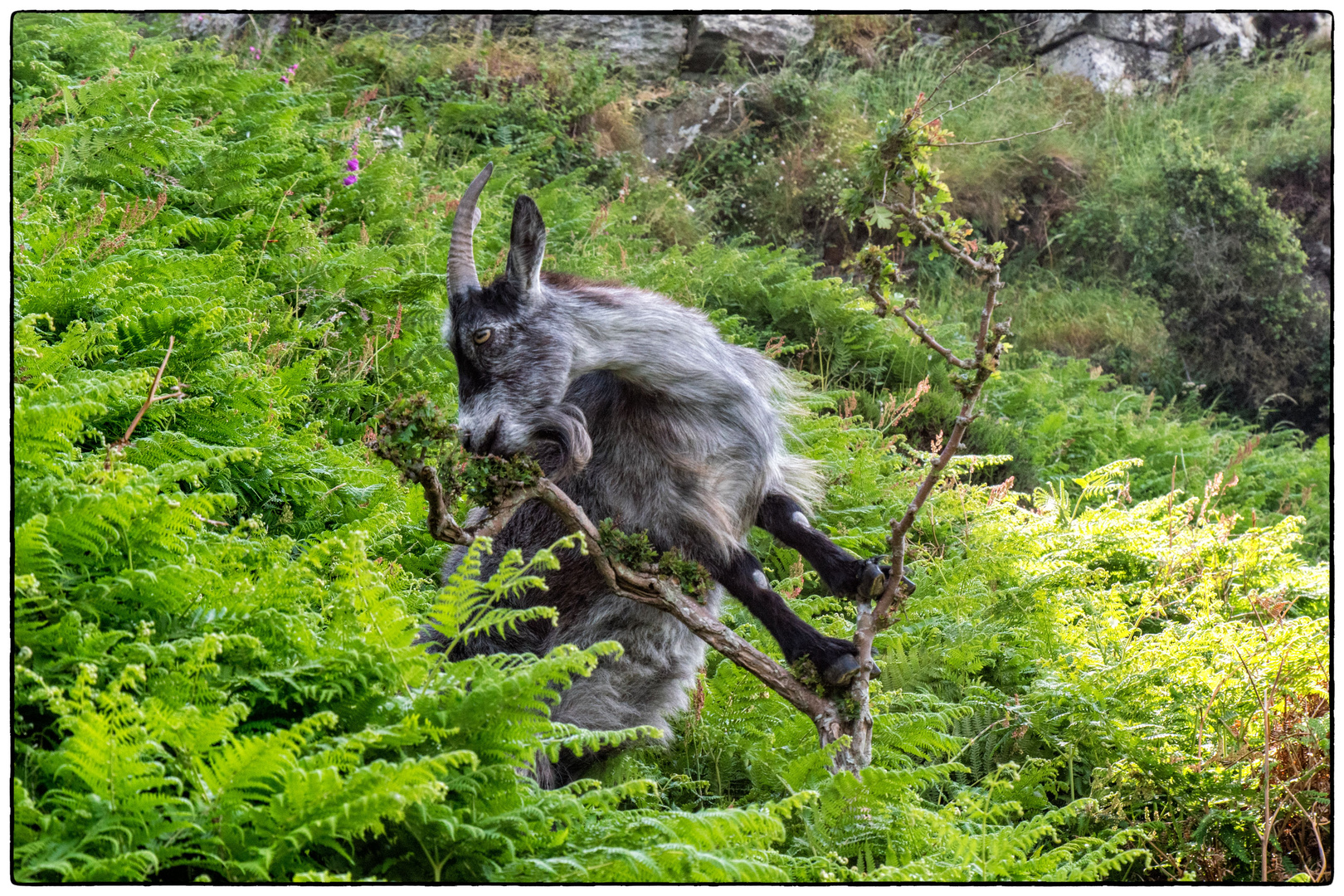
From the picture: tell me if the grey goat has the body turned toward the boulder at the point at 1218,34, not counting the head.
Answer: no

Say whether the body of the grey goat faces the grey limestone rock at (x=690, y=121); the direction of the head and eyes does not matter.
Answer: no

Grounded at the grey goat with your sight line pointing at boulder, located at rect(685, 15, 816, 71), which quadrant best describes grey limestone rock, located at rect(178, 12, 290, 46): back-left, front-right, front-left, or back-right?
front-left

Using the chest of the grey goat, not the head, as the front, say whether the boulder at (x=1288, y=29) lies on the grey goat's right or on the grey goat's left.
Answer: on the grey goat's left

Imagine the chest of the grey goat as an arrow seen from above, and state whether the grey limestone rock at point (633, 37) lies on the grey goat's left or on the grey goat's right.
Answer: on the grey goat's left
